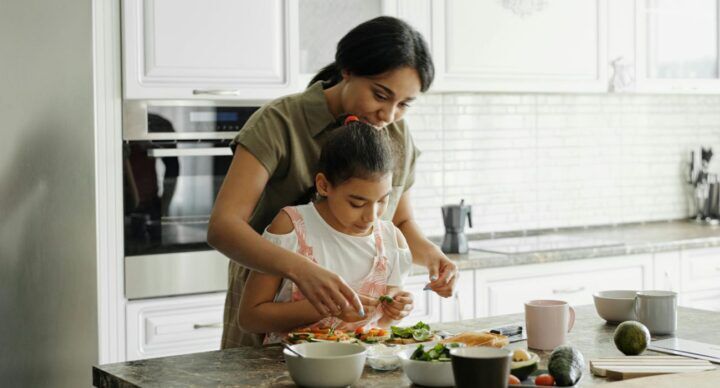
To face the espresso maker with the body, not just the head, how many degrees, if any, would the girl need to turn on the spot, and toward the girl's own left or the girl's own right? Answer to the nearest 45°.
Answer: approximately 135° to the girl's own left

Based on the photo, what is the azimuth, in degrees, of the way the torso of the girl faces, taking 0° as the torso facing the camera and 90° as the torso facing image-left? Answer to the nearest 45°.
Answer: approximately 315°

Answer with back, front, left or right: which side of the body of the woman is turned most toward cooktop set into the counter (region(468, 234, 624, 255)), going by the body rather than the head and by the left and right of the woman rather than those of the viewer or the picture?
left

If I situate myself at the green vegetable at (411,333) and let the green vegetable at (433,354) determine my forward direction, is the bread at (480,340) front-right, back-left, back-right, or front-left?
front-left

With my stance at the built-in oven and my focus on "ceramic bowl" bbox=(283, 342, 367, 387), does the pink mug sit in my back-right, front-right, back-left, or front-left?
front-left

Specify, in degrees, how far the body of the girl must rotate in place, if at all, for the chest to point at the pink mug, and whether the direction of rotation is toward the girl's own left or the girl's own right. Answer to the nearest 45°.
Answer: approximately 45° to the girl's own left

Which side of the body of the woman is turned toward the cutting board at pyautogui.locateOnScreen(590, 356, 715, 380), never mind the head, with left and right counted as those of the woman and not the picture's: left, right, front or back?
front

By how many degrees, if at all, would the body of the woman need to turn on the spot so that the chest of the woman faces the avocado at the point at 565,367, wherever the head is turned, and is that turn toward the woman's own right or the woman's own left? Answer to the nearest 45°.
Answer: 0° — they already face it

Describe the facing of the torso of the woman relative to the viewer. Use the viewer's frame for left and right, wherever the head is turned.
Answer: facing the viewer and to the right of the viewer
